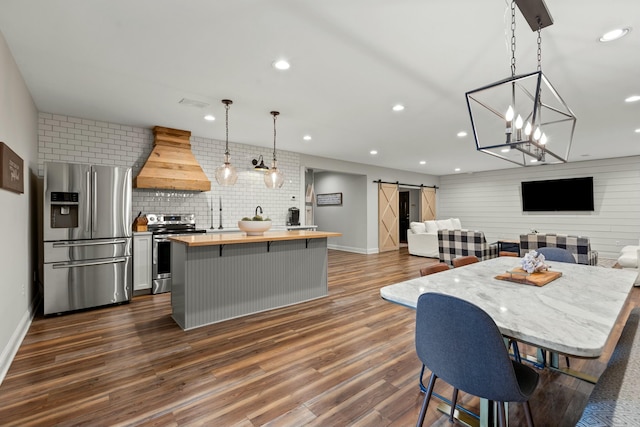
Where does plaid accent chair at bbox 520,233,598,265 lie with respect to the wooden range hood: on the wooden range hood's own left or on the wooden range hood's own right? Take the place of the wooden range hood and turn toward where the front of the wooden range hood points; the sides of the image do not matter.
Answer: on the wooden range hood's own left

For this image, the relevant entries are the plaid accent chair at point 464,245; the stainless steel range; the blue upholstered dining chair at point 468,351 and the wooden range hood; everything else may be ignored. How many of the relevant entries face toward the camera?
2

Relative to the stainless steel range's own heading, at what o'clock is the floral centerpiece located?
The floral centerpiece is roughly at 11 o'clock from the stainless steel range.

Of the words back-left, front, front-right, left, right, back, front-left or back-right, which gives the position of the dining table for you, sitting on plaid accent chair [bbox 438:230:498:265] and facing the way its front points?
back-right

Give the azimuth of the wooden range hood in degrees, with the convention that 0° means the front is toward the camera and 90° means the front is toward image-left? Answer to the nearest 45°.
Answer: approximately 0°

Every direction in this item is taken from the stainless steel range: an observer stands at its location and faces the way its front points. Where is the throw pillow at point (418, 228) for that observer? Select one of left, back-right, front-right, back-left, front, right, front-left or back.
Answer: left

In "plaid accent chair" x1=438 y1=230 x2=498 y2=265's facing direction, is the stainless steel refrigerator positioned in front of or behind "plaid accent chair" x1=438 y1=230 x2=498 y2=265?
behind

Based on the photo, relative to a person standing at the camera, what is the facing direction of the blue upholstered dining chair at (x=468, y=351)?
facing away from the viewer and to the right of the viewer

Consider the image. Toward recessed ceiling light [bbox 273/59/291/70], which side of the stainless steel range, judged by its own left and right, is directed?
front

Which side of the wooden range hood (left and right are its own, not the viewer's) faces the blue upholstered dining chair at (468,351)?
front

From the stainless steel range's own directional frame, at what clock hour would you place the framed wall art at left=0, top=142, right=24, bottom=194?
The framed wall art is roughly at 1 o'clock from the stainless steel range.
